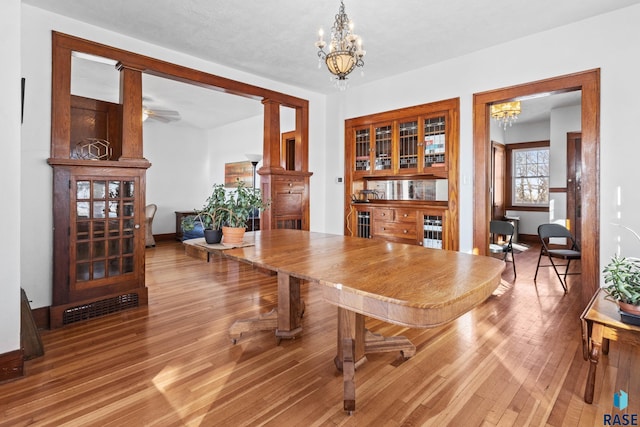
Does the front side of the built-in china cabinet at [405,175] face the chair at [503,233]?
no

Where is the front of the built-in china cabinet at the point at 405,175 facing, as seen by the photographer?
facing the viewer and to the left of the viewer

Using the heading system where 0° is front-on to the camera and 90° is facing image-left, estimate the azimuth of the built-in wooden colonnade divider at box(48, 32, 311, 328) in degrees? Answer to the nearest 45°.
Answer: approximately 315°

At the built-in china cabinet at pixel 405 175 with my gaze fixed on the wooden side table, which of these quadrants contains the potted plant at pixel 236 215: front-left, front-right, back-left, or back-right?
front-right

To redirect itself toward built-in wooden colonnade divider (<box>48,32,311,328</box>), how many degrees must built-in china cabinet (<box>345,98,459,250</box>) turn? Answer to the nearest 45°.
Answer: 0° — it already faces it

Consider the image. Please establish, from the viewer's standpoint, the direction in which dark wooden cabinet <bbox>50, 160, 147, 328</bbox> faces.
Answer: facing the viewer and to the right of the viewer

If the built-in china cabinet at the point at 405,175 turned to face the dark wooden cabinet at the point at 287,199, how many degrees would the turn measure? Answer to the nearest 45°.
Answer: approximately 45° to its right

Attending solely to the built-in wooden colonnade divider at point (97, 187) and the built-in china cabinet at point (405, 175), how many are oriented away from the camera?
0

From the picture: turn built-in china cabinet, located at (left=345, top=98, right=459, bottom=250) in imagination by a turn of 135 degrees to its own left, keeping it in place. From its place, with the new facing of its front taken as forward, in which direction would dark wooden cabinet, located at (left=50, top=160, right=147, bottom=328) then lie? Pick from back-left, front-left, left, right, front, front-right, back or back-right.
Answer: back-right

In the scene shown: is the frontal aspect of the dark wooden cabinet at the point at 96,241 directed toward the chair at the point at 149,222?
no

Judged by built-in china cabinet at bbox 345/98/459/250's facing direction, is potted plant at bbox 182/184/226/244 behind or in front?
in front

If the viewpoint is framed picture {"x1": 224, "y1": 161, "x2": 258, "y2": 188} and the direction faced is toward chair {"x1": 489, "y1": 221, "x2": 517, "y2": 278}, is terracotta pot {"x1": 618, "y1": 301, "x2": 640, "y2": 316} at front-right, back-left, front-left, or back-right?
front-right
